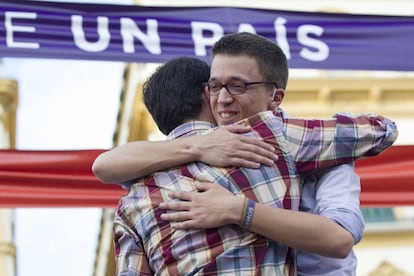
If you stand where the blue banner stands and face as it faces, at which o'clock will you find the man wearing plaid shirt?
The man wearing plaid shirt is roughly at 12 o'clock from the blue banner.

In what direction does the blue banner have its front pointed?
toward the camera

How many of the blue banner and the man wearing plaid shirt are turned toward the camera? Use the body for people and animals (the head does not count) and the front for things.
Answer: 1

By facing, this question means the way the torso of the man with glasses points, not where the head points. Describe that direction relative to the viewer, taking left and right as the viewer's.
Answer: facing the viewer and to the left of the viewer

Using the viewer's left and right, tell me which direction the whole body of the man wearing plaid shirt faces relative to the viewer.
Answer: facing away from the viewer and to the right of the viewer

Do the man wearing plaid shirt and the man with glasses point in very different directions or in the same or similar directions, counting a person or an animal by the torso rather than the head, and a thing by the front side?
very different directions

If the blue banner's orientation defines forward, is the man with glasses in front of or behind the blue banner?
in front

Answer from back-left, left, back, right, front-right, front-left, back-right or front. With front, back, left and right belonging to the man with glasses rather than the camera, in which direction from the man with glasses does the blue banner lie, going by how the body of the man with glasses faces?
back-right
